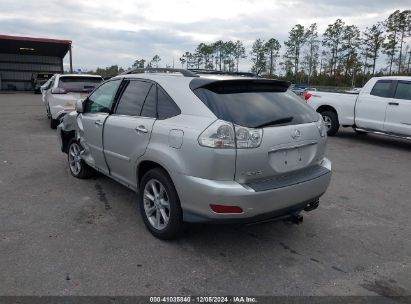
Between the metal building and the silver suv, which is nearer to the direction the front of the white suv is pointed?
the metal building

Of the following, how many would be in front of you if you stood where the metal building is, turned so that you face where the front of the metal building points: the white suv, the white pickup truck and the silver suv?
3

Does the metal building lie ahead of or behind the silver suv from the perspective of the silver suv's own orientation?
ahead

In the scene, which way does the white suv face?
away from the camera

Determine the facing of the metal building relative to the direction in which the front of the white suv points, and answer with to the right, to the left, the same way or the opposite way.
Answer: the opposite way

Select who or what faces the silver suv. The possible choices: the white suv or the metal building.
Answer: the metal building

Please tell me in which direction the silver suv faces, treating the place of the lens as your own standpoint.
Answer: facing away from the viewer and to the left of the viewer

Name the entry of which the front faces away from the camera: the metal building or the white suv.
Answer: the white suv

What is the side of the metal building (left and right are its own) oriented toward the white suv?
front

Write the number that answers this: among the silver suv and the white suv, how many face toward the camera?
0

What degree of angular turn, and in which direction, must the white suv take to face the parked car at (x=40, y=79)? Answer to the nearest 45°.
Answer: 0° — it already faces it

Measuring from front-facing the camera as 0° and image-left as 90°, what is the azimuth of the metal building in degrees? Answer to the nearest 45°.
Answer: approximately 0°

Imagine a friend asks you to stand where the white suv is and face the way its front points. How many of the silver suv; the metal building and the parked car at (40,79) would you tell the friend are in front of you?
2

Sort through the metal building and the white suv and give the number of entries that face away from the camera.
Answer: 1

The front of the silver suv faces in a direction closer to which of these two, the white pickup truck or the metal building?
the metal building

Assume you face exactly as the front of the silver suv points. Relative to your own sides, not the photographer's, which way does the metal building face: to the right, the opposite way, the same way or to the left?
the opposite way
